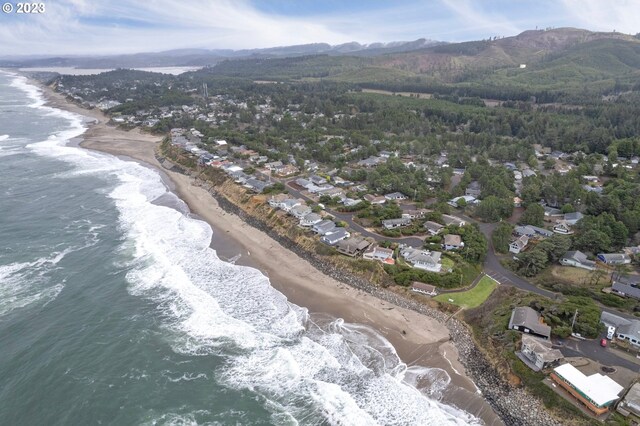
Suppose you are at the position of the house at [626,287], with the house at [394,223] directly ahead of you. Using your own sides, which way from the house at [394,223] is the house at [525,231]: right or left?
right
